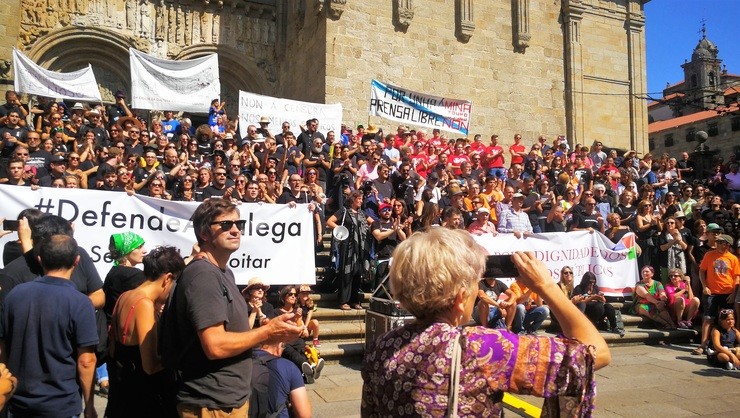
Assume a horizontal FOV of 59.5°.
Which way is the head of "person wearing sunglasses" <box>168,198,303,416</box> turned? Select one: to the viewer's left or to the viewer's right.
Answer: to the viewer's right

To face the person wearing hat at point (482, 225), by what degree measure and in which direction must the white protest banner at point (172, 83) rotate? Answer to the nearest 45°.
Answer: approximately 45° to its left

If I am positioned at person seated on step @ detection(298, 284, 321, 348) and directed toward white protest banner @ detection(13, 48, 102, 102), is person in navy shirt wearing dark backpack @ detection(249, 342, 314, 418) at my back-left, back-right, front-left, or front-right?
back-left

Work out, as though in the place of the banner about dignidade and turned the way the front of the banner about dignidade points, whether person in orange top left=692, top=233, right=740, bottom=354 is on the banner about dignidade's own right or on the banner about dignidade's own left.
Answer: on the banner about dignidade's own left

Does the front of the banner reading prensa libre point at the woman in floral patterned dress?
yes

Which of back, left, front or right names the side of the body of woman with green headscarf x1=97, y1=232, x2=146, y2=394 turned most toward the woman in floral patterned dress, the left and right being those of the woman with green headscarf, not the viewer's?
right

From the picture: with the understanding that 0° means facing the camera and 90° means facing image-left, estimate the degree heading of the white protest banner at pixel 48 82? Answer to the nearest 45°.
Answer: approximately 0°

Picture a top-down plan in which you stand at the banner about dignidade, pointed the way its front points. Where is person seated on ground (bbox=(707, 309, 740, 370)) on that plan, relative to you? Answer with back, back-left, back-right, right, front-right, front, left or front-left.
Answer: front-left
